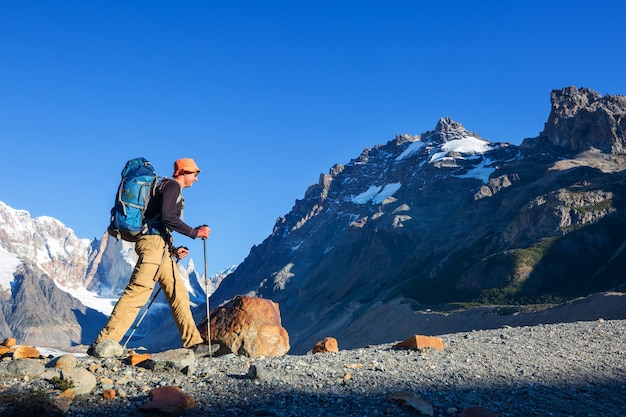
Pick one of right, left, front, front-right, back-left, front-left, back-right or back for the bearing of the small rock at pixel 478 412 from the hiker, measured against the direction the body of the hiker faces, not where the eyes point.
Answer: front-right

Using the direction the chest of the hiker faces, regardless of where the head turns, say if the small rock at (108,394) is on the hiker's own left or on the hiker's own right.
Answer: on the hiker's own right

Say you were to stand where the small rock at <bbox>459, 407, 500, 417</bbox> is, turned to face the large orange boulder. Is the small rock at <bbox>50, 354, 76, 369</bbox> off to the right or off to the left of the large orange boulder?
left

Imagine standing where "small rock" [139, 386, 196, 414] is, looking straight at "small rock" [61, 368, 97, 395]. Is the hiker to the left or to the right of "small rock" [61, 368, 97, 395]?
right

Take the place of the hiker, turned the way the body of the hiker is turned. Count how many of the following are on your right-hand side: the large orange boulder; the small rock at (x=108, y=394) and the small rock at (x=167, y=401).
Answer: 2

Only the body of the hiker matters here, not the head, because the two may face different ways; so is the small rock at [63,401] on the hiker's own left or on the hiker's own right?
on the hiker's own right

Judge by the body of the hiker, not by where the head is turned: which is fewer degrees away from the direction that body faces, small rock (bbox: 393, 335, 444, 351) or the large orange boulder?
the large orange boulder

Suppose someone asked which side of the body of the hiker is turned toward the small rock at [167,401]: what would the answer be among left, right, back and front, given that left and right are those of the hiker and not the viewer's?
right

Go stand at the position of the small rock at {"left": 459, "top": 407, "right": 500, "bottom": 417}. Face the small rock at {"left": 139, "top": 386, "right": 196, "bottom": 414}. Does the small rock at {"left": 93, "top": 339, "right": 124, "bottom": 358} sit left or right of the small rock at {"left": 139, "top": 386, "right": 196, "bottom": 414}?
right

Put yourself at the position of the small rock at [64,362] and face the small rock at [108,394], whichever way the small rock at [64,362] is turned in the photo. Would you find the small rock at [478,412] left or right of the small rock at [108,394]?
left

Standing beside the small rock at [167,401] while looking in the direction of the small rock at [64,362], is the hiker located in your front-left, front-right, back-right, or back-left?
front-right

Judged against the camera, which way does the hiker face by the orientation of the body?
to the viewer's right

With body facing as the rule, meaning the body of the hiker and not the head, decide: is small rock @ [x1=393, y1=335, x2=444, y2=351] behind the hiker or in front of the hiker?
in front
